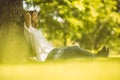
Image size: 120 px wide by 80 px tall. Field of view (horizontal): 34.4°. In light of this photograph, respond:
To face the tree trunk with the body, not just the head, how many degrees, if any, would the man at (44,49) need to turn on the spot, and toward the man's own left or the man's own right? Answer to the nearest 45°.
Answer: approximately 135° to the man's own left

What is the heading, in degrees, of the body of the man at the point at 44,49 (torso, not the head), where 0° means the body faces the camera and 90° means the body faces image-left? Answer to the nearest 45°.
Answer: approximately 270°
